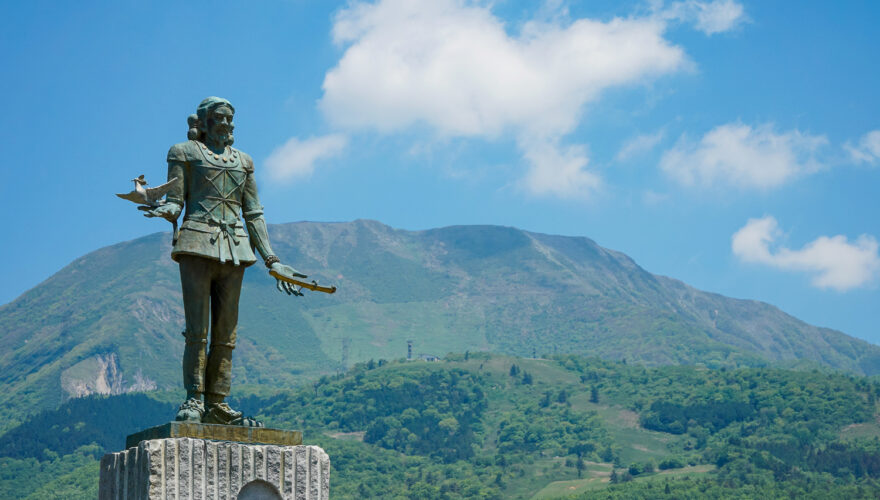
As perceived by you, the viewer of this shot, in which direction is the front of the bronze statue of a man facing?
facing the viewer and to the right of the viewer
